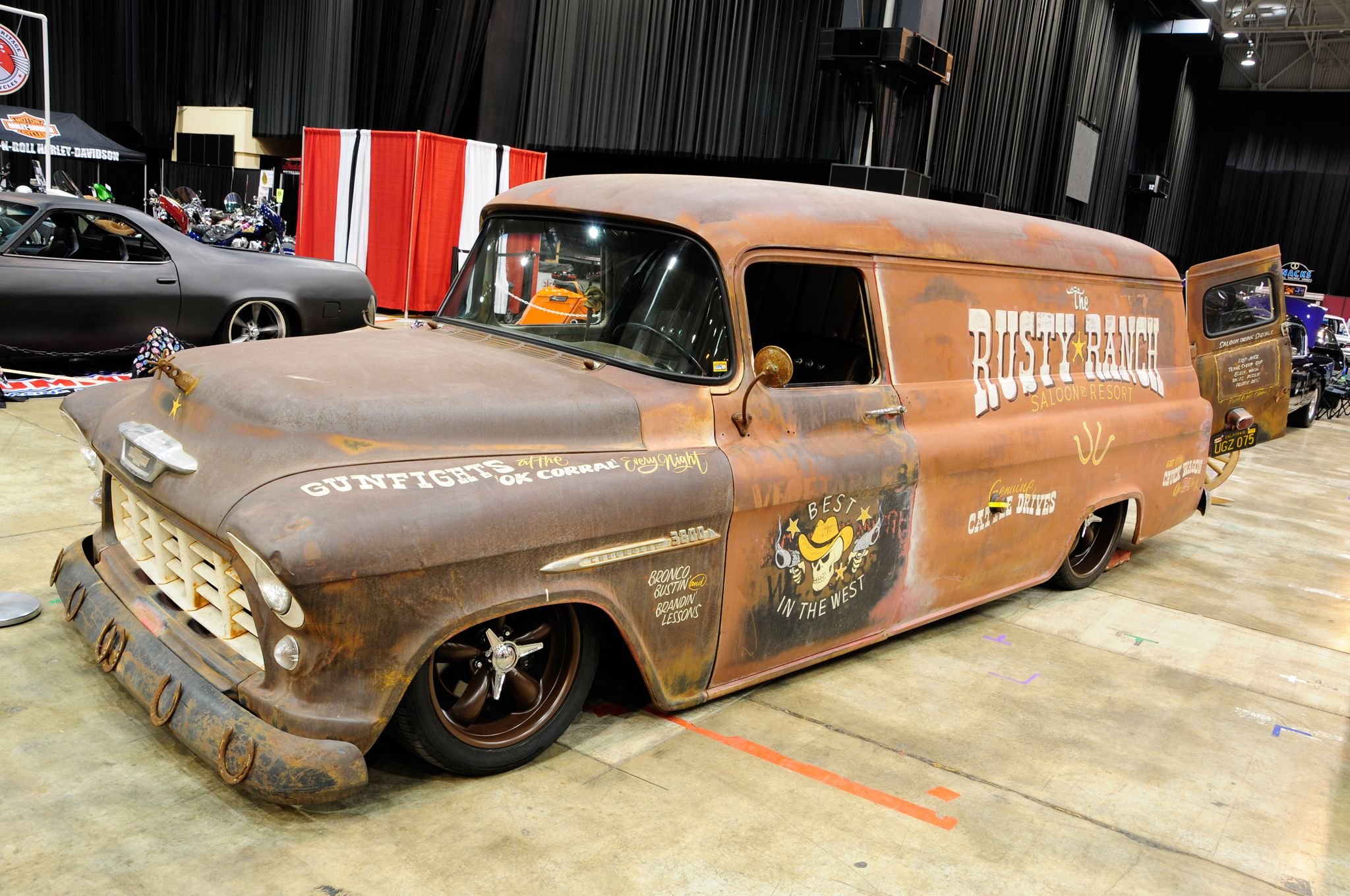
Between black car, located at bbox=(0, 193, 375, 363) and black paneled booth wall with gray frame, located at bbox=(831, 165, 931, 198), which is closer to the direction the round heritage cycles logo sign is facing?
the black car

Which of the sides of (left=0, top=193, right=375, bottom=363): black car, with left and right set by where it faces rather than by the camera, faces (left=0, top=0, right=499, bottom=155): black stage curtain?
right

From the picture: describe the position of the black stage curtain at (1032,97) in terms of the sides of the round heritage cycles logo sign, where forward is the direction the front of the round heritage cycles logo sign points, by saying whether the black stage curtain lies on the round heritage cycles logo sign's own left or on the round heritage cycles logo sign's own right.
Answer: on the round heritage cycles logo sign's own left

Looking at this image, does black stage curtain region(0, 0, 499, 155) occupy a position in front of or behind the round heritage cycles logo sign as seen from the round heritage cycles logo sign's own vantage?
behind

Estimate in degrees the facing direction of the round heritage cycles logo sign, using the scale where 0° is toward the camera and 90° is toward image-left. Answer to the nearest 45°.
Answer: approximately 0°

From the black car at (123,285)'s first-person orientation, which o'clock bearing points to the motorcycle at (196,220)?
The motorcycle is roughly at 3 o'clock from the black car.

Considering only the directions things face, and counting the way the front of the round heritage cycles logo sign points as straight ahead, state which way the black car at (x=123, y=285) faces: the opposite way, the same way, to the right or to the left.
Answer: to the right

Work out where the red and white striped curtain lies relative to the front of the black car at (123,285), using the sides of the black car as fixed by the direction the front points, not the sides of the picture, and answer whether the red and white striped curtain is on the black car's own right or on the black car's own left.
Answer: on the black car's own right

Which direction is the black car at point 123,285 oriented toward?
to the viewer's left

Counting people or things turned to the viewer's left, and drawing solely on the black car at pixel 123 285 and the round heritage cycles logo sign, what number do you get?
1

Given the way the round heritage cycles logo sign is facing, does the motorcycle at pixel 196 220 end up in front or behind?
behind

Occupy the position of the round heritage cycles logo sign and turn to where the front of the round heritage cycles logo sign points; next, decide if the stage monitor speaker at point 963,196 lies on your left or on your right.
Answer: on your left
